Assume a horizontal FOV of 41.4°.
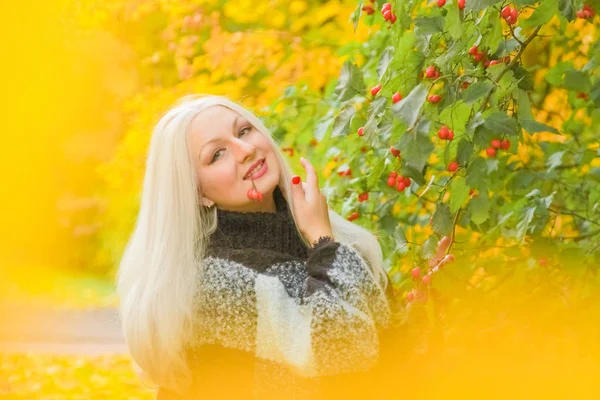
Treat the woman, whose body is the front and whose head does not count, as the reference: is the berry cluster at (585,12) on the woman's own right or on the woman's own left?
on the woman's own left

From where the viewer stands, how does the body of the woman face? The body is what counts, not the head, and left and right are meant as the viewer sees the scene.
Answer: facing the viewer and to the right of the viewer
